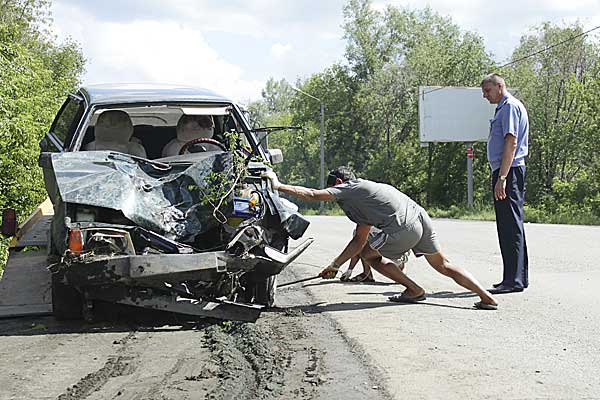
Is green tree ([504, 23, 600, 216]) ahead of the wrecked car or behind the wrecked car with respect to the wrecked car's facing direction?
behind

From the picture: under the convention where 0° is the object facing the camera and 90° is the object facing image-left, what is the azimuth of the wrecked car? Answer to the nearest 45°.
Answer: approximately 0°

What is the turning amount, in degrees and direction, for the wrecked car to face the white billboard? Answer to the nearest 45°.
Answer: approximately 135° to its left

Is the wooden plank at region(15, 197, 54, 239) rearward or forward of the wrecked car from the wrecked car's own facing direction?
rearward

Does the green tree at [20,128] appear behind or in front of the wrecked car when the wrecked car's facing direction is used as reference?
behind

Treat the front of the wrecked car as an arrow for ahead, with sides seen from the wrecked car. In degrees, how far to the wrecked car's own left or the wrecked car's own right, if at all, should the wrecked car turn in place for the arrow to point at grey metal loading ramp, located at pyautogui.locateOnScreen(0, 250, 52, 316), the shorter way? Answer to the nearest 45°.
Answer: approximately 135° to the wrecked car's own right

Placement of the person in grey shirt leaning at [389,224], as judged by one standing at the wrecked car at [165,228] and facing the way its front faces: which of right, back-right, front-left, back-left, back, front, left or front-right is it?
left
